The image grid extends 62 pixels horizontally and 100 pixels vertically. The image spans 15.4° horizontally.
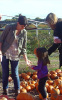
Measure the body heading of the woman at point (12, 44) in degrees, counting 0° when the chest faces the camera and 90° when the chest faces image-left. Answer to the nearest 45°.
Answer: approximately 315°
